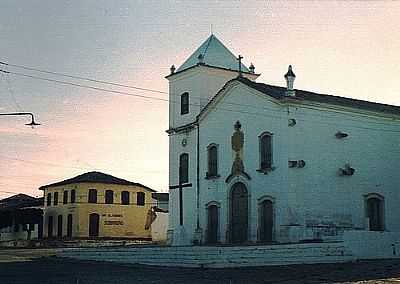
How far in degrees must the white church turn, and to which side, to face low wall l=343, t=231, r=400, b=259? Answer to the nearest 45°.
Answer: approximately 90° to its left

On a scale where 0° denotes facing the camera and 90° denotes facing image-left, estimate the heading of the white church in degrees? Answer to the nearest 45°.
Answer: approximately 45°
